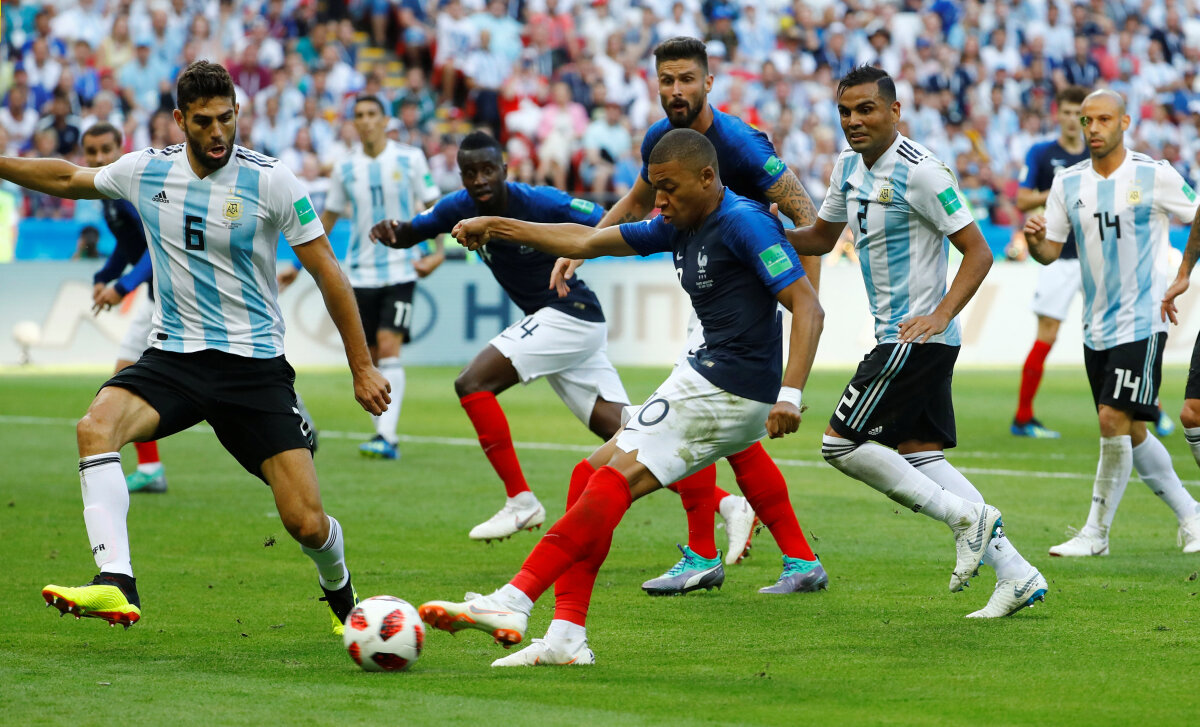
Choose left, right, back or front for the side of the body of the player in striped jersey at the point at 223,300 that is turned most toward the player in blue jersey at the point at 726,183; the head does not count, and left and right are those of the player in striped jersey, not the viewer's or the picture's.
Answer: left

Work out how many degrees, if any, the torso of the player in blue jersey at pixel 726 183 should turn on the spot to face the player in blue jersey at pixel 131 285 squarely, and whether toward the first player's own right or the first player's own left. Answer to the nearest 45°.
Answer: approximately 90° to the first player's own right

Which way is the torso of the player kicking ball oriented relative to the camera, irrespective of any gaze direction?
to the viewer's left

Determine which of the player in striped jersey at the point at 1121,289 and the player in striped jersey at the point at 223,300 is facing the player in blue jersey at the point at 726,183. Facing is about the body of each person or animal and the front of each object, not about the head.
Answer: the player in striped jersey at the point at 1121,289

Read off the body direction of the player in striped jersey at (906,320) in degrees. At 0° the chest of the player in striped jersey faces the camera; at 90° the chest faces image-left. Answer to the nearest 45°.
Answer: approximately 45°

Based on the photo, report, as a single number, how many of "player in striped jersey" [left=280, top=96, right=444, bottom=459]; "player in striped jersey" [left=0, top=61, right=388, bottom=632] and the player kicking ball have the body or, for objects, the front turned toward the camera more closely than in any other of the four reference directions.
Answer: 2

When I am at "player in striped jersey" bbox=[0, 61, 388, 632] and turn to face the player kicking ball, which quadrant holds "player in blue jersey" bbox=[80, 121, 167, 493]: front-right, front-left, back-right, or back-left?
back-left

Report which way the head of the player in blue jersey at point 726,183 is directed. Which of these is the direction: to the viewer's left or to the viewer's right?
to the viewer's left

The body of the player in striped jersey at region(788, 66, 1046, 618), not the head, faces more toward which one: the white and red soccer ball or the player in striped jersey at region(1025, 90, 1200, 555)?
the white and red soccer ball

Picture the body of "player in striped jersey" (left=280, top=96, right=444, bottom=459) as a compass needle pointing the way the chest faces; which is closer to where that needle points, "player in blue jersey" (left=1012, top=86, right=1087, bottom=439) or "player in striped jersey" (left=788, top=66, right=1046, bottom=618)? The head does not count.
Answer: the player in striped jersey

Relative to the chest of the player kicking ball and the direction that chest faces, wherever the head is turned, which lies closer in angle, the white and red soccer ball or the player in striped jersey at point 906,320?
the white and red soccer ball
